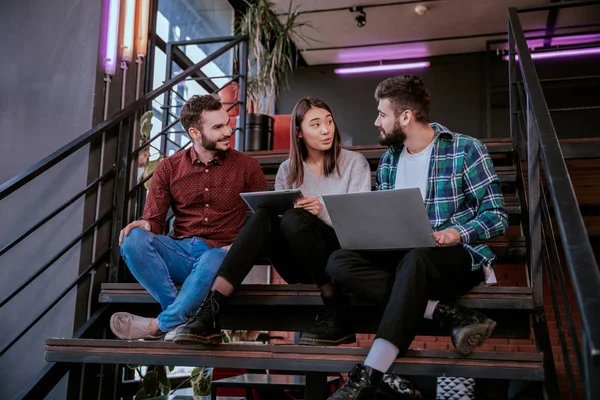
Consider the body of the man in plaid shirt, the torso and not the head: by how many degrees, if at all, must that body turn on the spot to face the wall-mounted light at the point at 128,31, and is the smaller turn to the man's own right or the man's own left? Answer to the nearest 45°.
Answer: approximately 45° to the man's own right

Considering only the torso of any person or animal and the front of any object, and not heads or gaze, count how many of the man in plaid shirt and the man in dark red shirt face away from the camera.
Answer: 0

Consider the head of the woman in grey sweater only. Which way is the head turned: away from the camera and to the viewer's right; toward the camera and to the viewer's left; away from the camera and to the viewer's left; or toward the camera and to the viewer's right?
toward the camera and to the viewer's right

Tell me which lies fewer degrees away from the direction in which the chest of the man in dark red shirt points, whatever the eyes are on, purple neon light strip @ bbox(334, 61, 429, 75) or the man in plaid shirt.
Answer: the man in plaid shirt

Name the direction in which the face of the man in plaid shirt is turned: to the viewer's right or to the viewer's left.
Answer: to the viewer's left

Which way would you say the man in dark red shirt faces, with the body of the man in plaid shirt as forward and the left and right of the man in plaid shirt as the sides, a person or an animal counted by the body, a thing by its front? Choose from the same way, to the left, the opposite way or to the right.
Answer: to the left

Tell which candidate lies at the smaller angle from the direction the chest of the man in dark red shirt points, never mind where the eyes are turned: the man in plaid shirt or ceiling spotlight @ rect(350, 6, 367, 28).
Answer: the man in plaid shirt

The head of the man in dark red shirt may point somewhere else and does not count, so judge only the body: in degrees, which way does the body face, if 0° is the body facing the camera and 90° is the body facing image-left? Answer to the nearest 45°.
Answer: approximately 0°

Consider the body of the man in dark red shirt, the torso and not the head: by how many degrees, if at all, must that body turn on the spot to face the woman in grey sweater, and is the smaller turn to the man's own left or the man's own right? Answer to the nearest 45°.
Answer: approximately 45° to the man's own left

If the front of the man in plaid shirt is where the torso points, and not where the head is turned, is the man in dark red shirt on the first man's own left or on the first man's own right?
on the first man's own right

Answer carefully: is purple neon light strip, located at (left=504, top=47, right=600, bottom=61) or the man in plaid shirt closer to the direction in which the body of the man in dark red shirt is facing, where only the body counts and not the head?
the man in plaid shirt
